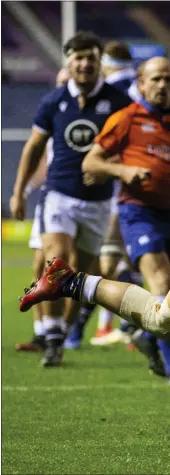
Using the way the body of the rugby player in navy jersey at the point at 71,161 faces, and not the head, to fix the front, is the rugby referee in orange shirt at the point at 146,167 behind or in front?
in front

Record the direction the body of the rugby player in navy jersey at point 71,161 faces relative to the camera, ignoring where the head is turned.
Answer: toward the camera

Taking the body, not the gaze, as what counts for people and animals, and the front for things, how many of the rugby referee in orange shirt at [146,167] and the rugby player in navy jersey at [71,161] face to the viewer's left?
0
